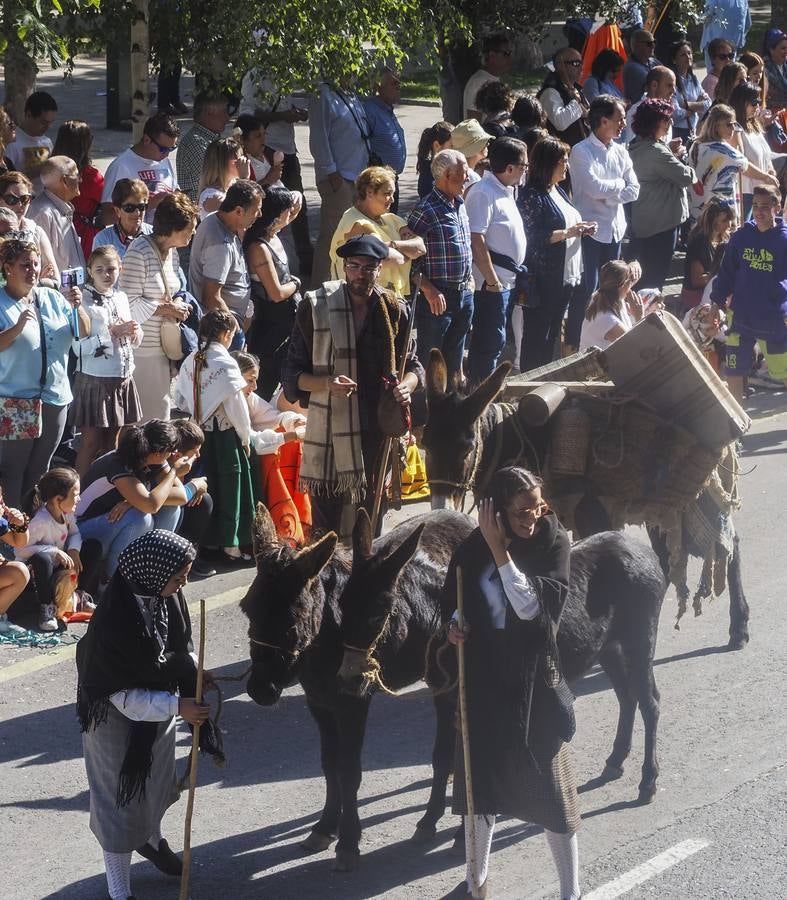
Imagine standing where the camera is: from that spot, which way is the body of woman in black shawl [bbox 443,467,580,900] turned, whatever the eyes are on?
toward the camera

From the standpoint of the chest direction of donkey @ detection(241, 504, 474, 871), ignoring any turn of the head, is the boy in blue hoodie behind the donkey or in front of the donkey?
behind

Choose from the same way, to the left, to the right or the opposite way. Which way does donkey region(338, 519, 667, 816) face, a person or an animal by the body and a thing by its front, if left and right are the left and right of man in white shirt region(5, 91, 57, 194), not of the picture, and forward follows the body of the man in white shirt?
to the right

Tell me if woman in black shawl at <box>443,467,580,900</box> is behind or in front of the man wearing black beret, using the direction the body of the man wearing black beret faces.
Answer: in front

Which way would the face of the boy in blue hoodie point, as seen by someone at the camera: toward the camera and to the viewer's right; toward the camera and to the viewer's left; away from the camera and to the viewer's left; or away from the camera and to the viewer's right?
toward the camera and to the viewer's left

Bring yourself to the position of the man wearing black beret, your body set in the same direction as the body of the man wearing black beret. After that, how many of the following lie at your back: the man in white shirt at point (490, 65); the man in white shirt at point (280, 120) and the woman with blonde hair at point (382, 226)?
3

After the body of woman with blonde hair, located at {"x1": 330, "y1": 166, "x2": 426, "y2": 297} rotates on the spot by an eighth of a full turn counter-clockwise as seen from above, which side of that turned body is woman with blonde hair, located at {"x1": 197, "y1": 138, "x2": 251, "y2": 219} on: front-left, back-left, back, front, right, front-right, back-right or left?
back-left

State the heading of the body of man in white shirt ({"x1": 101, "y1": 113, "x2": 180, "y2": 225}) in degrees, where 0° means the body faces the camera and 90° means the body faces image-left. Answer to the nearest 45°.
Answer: approximately 315°

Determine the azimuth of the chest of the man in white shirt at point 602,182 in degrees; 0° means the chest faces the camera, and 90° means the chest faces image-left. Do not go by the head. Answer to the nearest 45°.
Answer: approximately 315°

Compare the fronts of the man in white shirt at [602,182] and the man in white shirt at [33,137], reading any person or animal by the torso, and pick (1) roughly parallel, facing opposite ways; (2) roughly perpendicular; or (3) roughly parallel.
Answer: roughly parallel

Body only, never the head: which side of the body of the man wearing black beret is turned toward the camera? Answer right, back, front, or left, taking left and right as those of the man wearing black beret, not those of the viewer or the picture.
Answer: front

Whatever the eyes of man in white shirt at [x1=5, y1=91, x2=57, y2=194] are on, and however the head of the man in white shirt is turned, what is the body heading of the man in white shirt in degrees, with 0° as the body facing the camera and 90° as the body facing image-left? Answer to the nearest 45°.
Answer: approximately 315°

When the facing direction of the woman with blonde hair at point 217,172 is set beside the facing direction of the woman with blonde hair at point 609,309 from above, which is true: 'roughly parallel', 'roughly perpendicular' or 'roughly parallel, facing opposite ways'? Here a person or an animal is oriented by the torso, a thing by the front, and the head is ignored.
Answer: roughly parallel

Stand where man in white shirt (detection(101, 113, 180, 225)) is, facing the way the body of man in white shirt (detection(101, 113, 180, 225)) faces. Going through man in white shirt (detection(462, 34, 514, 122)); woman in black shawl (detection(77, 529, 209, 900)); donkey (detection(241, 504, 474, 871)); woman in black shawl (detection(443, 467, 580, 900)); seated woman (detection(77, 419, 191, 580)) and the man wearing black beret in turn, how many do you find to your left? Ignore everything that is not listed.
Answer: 1

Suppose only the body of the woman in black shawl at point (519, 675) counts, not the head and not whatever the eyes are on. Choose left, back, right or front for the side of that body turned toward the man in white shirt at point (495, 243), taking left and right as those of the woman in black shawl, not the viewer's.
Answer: back

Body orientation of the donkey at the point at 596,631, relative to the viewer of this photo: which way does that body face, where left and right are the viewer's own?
facing the viewer and to the left of the viewer

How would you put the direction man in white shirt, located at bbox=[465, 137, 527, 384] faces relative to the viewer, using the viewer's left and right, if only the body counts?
facing the viewer and to the right of the viewer

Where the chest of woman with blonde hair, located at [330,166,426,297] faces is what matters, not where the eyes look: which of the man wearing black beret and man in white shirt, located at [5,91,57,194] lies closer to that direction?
the man wearing black beret

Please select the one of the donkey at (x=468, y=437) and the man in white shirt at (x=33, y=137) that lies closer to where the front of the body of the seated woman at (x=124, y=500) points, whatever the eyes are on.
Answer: the donkey
